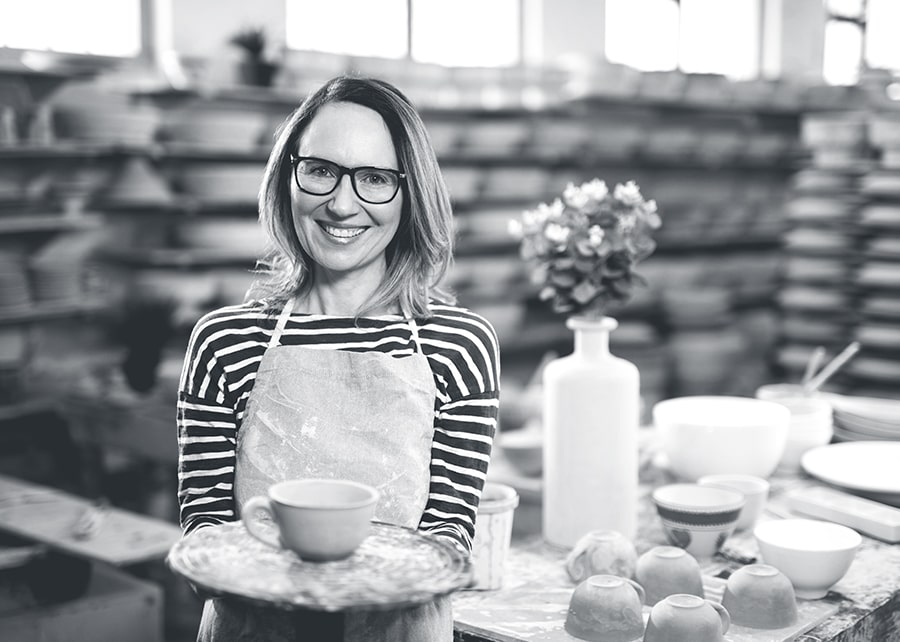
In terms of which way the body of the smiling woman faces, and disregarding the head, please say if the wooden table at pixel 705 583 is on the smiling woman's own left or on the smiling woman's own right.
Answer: on the smiling woman's own left

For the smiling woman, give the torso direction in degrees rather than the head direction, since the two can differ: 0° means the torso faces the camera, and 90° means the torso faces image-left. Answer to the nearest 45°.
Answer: approximately 0°

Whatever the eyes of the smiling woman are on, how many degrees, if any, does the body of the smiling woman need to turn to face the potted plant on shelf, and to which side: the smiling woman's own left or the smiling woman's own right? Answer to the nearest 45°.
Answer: approximately 180°

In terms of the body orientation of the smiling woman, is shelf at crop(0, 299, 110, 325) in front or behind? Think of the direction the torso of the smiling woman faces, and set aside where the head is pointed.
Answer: behind

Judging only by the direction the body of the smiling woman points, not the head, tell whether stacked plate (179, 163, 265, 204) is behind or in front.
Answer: behind

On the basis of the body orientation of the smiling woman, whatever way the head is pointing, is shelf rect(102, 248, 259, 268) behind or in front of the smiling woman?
behind

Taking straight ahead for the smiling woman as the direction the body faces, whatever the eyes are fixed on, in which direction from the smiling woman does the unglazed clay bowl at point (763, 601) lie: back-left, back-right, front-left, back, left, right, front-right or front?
left

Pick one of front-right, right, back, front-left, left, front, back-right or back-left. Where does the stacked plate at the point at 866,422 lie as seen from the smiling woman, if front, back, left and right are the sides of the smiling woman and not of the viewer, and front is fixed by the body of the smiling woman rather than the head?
back-left

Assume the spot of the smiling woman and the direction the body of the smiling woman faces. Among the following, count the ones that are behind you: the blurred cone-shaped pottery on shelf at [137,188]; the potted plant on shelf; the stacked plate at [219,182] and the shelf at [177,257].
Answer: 4

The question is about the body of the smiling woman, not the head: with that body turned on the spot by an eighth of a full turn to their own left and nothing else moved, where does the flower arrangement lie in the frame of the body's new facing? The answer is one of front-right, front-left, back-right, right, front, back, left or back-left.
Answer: left

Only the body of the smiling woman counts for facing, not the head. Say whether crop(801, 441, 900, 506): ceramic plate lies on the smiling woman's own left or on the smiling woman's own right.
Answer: on the smiling woman's own left

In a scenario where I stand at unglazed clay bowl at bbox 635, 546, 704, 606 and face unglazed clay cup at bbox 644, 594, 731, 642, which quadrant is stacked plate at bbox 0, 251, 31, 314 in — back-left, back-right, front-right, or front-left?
back-right
